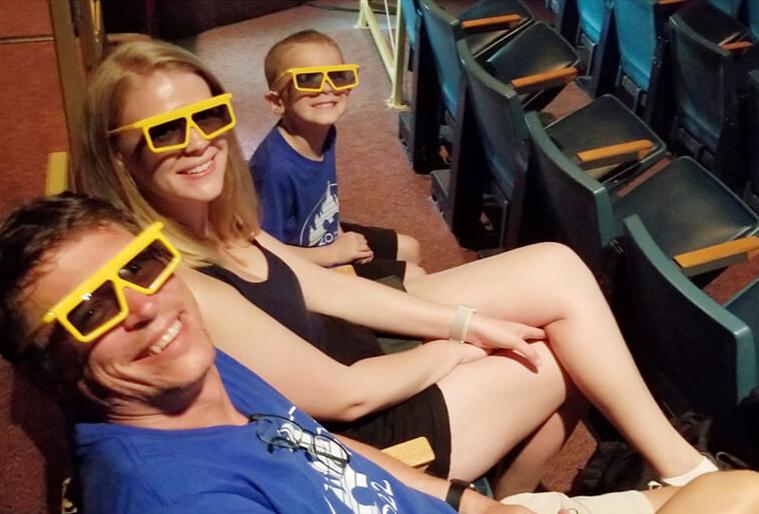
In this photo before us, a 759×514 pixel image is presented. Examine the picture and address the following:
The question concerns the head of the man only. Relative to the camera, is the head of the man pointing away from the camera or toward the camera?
toward the camera

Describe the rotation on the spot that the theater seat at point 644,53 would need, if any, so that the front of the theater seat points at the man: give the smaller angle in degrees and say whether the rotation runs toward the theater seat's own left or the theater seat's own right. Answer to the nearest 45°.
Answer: approximately 135° to the theater seat's own right

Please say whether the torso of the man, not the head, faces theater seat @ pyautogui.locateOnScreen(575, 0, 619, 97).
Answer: no

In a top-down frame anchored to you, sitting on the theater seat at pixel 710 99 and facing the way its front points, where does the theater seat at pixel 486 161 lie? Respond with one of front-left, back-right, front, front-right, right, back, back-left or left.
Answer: back

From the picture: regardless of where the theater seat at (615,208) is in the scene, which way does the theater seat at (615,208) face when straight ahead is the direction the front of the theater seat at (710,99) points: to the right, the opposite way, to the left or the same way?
the same way

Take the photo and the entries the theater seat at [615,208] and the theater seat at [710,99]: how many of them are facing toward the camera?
0

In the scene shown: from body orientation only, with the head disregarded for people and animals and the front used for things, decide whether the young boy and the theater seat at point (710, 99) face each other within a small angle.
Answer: no

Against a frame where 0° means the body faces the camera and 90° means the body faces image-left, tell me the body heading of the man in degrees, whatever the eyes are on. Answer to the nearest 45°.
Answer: approximately 315°

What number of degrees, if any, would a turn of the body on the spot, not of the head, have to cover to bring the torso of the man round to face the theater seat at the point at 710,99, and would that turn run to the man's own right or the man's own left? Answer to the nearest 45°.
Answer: approximately 90° to the man's own left

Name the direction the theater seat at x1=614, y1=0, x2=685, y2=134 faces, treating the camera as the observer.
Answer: facing away from the viewer and to the right of the viewer

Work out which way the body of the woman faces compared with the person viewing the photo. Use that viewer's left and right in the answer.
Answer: facing the viewer and to the right of the viewer

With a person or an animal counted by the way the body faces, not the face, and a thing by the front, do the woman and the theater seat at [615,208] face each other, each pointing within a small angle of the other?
no

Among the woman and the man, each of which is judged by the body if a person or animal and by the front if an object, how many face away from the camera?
0

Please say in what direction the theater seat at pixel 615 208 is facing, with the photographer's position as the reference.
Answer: facing away from the viewer and to the right of the viewer

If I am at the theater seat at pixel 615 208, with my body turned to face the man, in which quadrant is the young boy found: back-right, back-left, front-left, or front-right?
front-right

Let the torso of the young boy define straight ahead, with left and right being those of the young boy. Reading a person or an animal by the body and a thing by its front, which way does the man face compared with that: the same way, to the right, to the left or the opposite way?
the same way

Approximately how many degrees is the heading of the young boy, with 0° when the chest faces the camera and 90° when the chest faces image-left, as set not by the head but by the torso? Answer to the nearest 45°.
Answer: approximately 315°

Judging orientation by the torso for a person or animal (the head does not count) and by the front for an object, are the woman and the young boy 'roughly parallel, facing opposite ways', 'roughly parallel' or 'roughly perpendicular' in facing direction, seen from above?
roughly parallel
